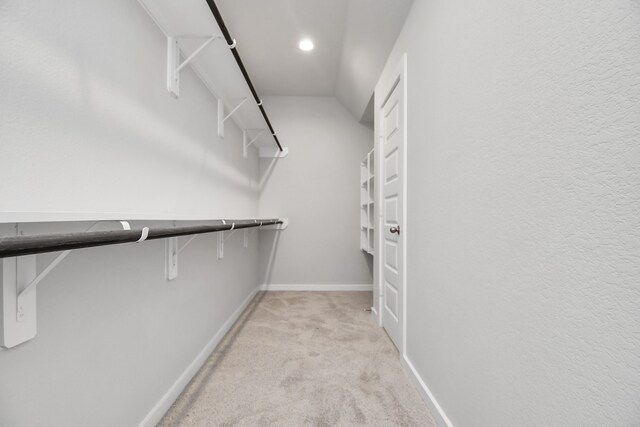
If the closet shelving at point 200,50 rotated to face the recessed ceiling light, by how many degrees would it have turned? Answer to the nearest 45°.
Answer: approximately 45° to its left

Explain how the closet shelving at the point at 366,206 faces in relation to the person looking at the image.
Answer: facing to the left of the viewer

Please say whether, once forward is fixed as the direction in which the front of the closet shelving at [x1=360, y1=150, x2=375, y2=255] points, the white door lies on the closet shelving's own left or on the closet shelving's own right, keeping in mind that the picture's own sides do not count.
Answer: on the closet shelving's own left

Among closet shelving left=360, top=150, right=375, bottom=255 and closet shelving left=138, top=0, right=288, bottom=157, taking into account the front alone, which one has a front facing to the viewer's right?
closet shelving left=138, top=0, right=288, bottom=157

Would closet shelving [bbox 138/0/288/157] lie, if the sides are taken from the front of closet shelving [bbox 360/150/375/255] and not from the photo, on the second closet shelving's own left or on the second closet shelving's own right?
on the second closet shelving's own left

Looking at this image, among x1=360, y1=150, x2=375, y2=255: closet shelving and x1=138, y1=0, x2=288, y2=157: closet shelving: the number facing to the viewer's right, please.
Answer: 1

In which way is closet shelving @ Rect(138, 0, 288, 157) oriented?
to the viewer's right
